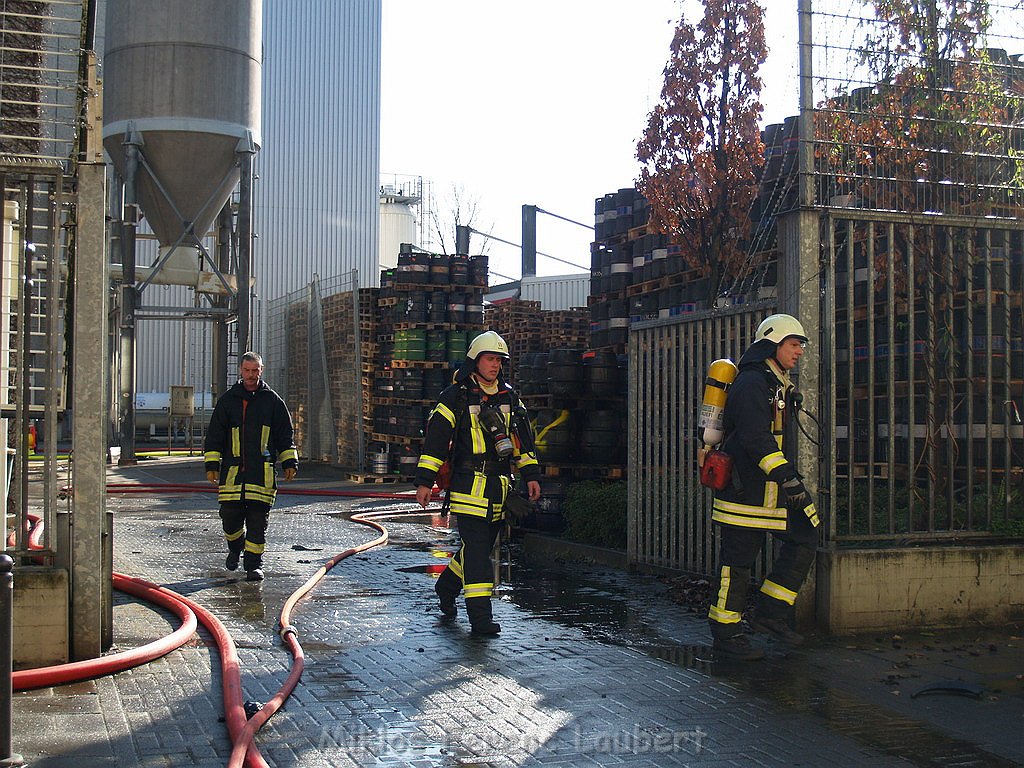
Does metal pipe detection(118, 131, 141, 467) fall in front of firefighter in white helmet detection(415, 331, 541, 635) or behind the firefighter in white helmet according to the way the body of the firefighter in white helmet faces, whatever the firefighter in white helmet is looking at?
behind

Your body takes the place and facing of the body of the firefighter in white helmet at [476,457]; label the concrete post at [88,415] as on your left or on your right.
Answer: on your right

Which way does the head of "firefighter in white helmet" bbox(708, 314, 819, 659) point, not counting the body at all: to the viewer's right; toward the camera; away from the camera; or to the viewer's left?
to the viewer's right

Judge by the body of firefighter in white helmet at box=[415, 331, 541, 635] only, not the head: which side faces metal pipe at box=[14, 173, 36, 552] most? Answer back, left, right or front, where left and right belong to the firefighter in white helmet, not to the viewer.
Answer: right

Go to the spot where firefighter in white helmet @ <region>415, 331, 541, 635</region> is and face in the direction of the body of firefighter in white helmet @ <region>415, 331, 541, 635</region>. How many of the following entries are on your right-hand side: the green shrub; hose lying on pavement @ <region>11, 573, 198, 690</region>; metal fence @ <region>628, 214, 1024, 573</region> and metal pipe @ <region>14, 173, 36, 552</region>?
2

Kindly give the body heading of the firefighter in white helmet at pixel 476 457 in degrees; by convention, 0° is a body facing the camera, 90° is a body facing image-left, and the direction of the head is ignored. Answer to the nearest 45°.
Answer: approximately 315°

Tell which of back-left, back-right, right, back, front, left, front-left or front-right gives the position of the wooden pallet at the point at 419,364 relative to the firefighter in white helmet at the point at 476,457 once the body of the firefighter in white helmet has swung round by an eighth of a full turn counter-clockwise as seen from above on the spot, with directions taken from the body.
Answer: left

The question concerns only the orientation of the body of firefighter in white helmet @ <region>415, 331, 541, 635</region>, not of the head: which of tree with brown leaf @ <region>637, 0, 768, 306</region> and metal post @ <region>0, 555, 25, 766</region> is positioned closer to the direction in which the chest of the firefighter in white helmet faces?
the metal post

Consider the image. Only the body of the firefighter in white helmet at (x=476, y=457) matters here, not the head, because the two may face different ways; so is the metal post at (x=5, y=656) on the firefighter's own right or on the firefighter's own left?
on the firefighter's own right

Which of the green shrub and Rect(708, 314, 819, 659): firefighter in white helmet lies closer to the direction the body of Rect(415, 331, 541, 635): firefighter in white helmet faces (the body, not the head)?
the firefighter in white helmet

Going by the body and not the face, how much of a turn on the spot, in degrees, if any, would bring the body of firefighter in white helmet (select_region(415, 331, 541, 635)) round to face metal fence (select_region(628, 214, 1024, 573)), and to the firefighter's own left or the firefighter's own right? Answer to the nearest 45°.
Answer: approximately 45° to the firefighter's own left

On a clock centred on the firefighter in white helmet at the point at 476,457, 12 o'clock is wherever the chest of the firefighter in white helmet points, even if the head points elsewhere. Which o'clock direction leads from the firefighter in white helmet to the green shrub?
The green shrub is roughly at 8 o'clock from the firefighter in white helmet.

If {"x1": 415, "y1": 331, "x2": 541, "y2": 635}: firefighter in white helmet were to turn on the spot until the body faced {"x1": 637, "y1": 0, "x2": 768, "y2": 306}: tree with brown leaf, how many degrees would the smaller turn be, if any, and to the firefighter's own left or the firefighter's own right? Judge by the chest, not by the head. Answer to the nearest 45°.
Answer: approximately 90° to the firefighter's own left

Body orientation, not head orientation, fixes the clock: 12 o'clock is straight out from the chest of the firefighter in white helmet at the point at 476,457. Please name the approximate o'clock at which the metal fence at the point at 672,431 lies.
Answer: The metal fence is roughly at 9 o'clock from the firefighter in white helmet.
